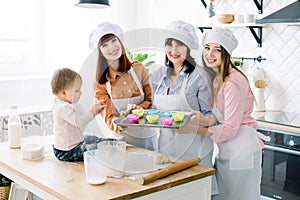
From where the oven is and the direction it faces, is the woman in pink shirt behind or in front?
in front

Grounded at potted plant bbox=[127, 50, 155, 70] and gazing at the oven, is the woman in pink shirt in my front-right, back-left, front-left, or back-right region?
front-right

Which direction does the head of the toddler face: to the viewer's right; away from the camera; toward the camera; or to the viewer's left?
to the viewer's right

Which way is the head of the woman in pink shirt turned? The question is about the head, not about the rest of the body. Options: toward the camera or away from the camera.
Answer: toward the camera

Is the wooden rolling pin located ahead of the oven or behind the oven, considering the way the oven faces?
ahead

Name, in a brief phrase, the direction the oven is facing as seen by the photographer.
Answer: facing the viewer and to the left of the viewer

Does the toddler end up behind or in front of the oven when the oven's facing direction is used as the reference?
in front
